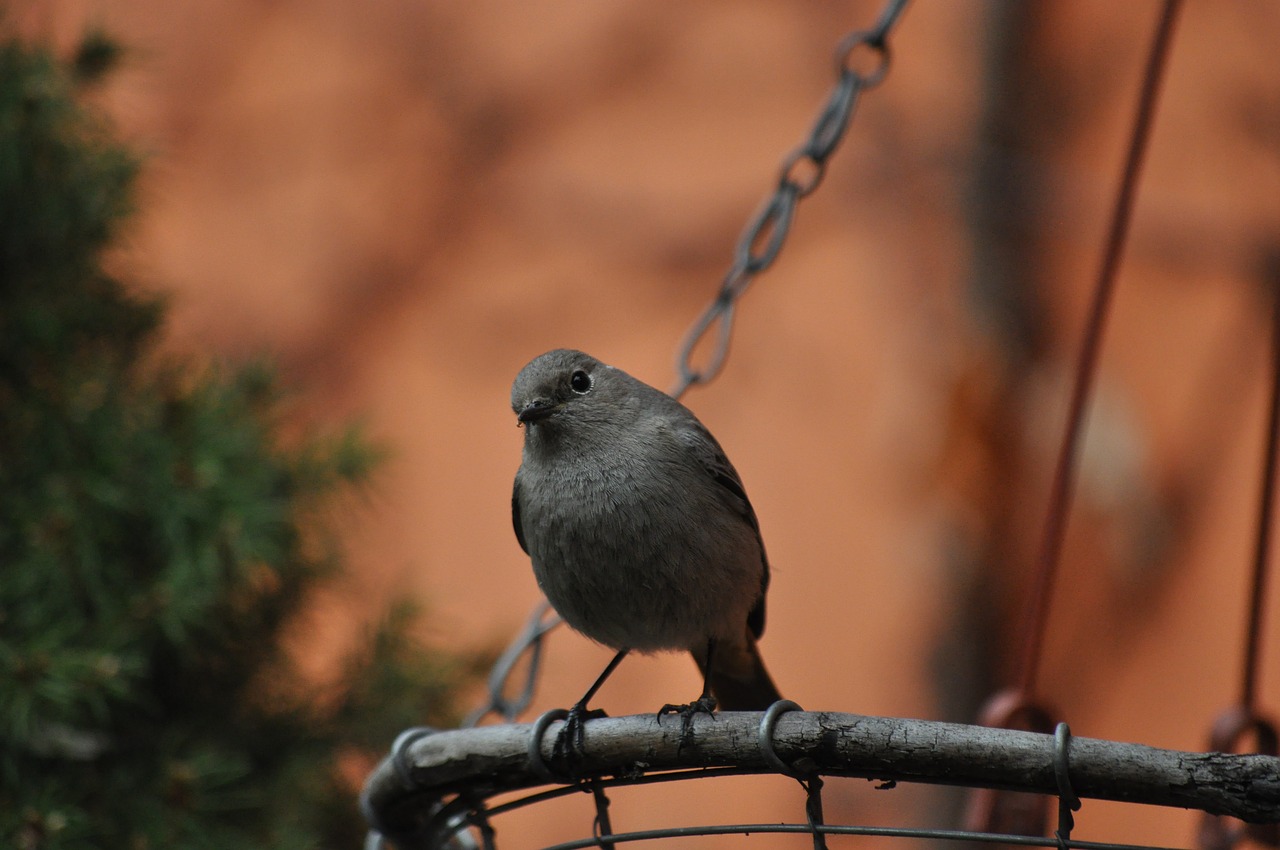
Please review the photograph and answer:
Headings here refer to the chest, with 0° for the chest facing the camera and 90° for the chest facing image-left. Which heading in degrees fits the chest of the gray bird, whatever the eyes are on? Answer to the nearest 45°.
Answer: approximately 45°

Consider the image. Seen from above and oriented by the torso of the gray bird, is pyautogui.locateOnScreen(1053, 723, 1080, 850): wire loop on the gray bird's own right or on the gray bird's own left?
on the gray bird's own left

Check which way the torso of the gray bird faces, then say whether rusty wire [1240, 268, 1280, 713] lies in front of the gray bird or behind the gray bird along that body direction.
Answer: behind
